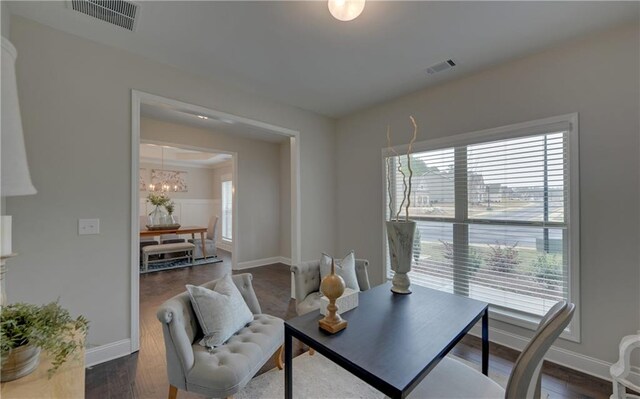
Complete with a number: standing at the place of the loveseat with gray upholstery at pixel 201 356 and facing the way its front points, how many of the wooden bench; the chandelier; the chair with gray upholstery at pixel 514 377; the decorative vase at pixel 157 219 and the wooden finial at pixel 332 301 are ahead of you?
2

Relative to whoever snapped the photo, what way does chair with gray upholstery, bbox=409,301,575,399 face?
facing away from the viewer and to the left of the viewer

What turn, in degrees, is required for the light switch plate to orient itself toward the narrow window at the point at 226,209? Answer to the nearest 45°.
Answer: approximately 135° to its left

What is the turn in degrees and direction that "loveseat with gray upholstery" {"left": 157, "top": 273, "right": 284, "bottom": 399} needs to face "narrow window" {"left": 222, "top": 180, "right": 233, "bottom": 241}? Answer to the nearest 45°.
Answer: approximately 135° to its left
